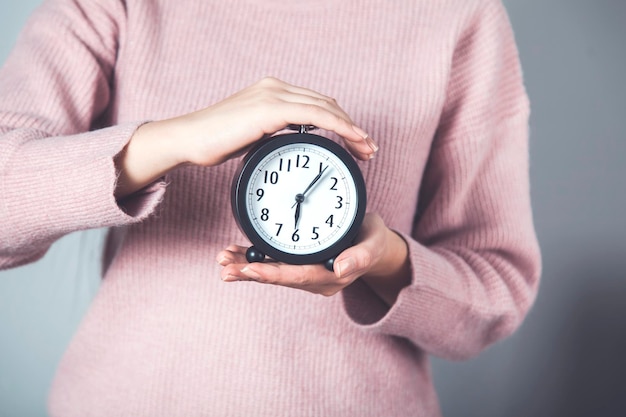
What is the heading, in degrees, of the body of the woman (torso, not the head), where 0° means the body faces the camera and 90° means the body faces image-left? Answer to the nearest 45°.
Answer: approximately 0°
